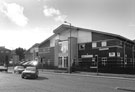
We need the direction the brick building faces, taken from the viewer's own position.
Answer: facing the viewer and to the left of the viewer
